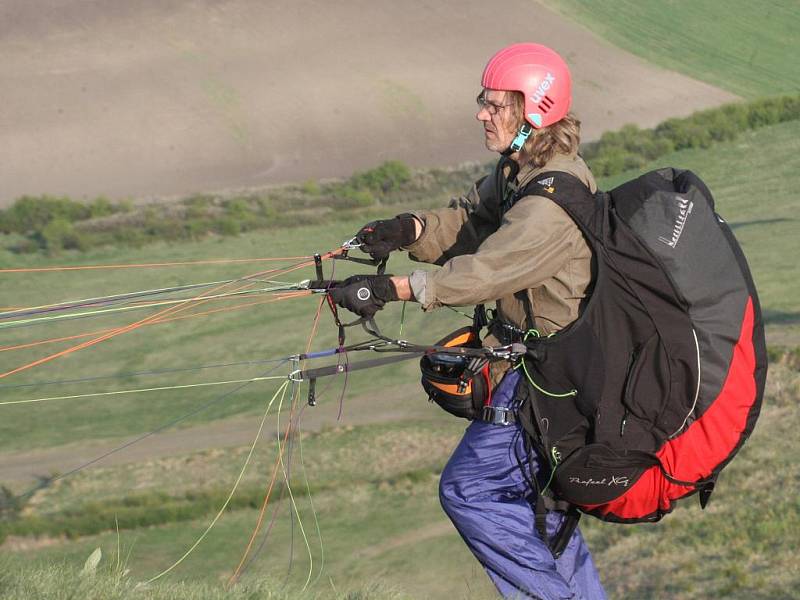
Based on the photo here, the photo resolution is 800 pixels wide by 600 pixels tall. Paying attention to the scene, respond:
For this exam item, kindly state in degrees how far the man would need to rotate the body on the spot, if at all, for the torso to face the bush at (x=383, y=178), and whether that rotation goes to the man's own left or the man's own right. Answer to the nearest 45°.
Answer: approximately 90° to the man's own right

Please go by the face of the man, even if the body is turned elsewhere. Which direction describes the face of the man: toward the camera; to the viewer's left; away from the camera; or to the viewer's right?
to the viewer's left

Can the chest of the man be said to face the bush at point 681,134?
no

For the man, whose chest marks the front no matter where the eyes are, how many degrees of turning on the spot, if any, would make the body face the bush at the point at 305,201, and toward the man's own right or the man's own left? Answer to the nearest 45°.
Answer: approximately 90° to the man's own right

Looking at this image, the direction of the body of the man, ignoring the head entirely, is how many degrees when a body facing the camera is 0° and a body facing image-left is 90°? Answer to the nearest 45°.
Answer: approximately 90°
